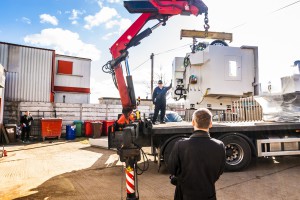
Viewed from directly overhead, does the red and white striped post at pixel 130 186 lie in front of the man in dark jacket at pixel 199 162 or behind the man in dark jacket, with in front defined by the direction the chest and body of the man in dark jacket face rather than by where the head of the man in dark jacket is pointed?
in front

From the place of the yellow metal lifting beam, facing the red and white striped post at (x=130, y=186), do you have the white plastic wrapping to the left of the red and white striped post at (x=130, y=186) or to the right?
left

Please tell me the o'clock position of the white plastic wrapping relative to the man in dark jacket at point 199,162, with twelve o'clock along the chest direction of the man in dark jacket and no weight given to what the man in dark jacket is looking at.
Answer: The white plastic wrapping is roughly at 1 o'clock from the man in dark jacket.

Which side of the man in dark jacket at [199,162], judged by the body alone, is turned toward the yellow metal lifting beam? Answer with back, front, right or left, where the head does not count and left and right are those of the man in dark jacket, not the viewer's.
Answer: front

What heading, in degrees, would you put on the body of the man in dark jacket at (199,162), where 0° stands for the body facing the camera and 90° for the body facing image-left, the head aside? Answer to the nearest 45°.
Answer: approximately 180°

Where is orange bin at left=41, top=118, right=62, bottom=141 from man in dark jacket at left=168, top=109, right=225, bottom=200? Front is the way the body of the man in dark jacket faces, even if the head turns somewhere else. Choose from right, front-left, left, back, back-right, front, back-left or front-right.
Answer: front-left

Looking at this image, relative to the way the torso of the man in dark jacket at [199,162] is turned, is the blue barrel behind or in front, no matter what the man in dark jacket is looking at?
in front

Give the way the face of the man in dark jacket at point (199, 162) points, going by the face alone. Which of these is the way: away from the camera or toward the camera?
away from the camera

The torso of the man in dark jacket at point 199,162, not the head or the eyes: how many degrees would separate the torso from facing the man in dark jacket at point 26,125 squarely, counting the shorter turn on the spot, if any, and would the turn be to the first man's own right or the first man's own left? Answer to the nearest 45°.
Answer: approximately 45° to the first man's own left
